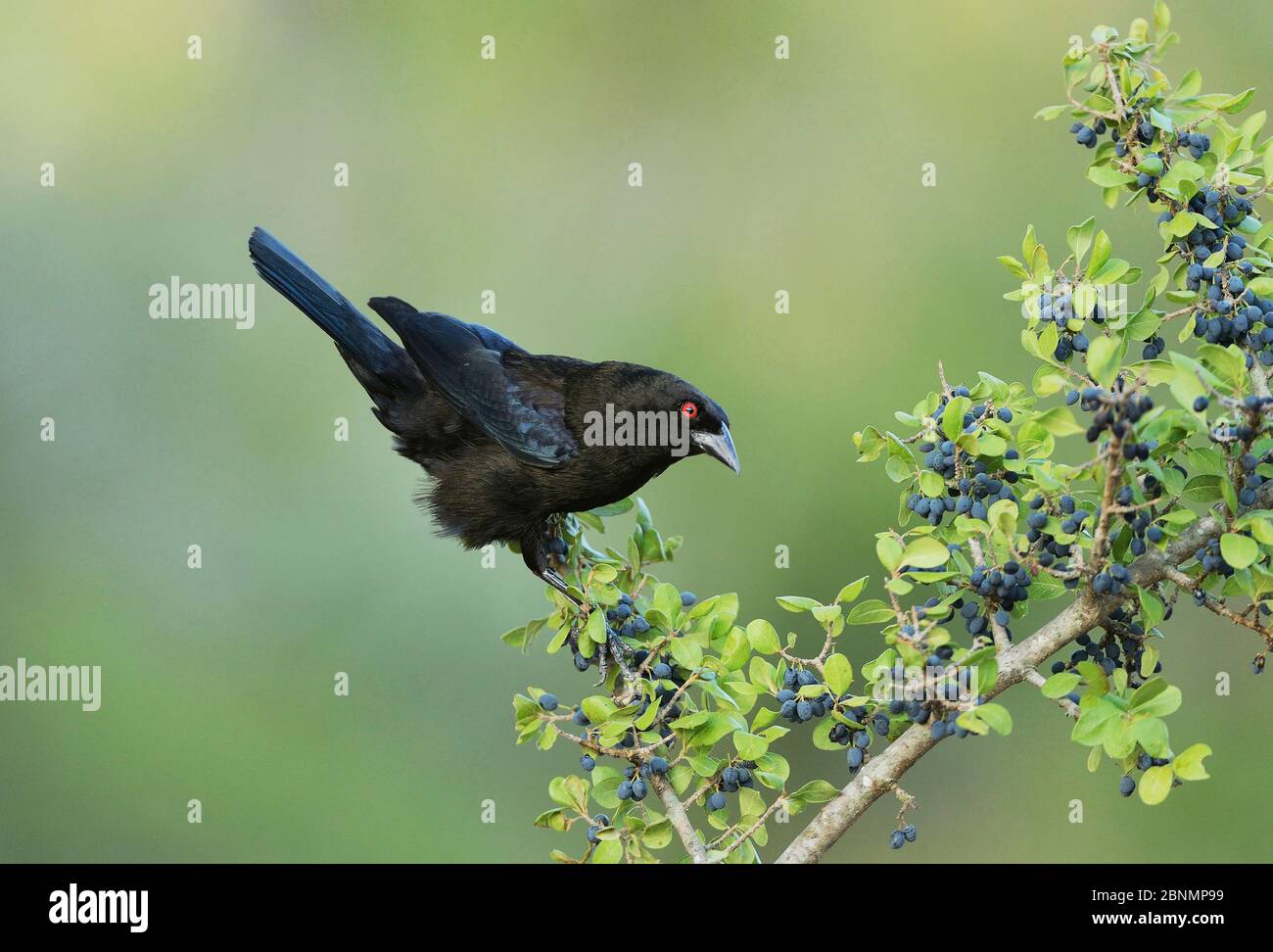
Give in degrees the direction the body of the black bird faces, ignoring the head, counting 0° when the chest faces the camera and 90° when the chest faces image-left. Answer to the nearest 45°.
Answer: approximately 270°
